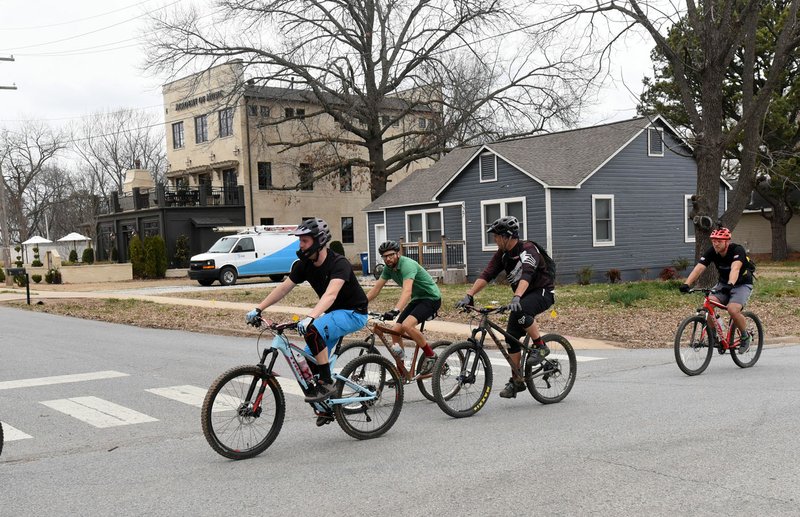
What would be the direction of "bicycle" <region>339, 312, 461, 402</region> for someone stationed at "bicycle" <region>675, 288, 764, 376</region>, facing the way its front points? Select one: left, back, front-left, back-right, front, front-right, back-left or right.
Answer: front

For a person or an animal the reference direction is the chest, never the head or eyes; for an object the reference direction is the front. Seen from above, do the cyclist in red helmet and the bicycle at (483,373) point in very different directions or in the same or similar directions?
same or similar directions

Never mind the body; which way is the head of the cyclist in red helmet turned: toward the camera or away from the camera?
toward the camera

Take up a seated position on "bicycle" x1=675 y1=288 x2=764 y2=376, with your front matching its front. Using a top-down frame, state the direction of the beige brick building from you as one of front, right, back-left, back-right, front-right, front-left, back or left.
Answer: right

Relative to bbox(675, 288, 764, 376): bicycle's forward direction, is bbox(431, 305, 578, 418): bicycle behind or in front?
in front

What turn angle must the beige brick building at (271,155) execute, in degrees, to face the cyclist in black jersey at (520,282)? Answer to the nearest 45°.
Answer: approximately 45° to its left

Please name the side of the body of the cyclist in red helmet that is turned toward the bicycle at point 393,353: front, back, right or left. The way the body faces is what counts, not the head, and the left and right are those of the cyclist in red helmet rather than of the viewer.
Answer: front

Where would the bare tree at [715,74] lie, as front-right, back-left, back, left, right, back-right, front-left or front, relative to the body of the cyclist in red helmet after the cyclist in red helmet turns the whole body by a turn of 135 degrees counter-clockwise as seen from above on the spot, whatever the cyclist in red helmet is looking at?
left

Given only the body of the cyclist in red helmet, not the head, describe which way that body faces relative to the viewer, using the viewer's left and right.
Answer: facing the viewer and to the left of the viewer

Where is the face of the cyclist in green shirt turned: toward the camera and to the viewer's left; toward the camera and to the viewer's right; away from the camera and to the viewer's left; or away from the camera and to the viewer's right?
toward the camera and to the viewer's left

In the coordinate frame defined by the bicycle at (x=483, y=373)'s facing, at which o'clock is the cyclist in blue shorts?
The cyclist in blue shorts is roughly at 12 o'clock from the bicycle.

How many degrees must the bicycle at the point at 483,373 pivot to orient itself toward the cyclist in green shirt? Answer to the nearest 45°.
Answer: approximately 90° to its right

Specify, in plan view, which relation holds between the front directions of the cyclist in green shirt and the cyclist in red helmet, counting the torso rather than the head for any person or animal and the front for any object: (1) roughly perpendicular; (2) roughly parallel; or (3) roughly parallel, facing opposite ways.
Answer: roughly parallel

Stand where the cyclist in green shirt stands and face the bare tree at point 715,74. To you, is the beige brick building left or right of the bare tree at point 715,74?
left

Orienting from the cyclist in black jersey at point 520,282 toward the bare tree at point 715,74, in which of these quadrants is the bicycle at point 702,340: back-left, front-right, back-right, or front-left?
front-right
